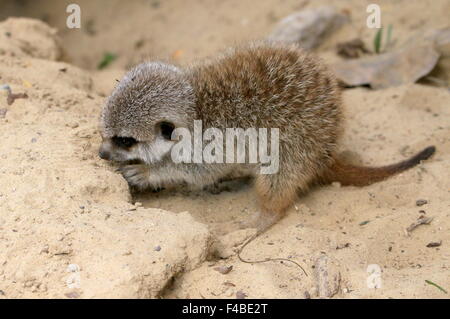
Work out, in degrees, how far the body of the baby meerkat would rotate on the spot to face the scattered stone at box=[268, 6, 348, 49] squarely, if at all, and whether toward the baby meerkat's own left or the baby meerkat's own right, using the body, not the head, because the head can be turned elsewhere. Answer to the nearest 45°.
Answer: approximately 90° to the baby meerkat's own right

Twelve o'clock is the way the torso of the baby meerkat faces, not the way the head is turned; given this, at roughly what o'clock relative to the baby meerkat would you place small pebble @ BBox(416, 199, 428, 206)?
The small pebble is roughly at 6 o'clock from the baby meerkat.

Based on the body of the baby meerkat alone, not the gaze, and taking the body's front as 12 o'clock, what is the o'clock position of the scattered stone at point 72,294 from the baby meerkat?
The scattered stone is roughly at 10 o'clock from the baby meerkat.

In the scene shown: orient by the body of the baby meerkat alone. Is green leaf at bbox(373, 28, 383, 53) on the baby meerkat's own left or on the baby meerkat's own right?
on the baby meerkat's own right

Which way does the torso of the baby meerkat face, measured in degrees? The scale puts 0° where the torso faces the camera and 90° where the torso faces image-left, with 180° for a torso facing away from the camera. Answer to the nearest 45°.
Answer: approximately 90°

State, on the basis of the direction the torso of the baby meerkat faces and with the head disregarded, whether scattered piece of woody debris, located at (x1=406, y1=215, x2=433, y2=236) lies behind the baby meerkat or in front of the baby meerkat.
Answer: behind

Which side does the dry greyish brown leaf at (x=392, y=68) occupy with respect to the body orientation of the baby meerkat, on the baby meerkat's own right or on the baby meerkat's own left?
on the baby meerkat's own right

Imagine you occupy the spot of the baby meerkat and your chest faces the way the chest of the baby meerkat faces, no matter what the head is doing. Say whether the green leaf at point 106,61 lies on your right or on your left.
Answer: on your right
